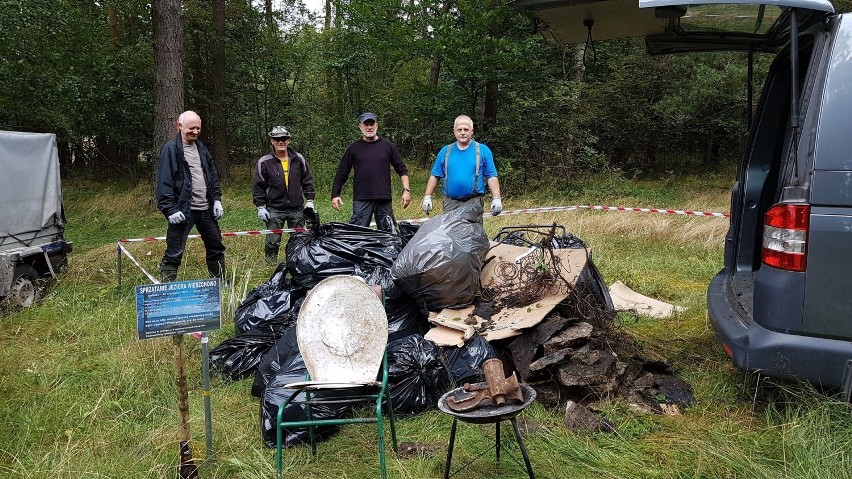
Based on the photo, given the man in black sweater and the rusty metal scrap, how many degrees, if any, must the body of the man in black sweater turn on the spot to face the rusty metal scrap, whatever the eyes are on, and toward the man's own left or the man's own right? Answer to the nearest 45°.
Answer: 0° — they already face it

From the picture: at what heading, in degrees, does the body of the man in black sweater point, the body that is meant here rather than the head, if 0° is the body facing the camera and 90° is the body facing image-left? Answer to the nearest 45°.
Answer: approximately 0°

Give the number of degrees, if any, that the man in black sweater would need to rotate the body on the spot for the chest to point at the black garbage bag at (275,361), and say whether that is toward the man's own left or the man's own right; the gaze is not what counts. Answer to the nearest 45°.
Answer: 0° — they already face it

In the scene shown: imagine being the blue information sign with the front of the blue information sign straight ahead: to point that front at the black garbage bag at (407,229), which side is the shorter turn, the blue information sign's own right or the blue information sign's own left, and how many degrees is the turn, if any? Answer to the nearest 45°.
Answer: approximately 135° to the blue information sign's own left

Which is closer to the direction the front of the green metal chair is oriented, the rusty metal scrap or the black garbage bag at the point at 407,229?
the rusty metal scrap

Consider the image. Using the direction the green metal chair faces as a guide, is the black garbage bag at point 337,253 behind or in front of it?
behind

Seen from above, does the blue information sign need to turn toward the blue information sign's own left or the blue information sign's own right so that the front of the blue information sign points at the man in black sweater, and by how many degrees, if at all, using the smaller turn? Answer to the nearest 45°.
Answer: approximately 135° to the blue information sign's own left

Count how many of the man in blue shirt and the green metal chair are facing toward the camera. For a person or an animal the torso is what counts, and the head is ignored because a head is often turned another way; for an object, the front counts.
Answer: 2

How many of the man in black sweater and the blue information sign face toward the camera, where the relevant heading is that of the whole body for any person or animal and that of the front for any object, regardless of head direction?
2

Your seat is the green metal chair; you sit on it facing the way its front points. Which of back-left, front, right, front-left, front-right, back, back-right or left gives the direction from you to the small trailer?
back-right
